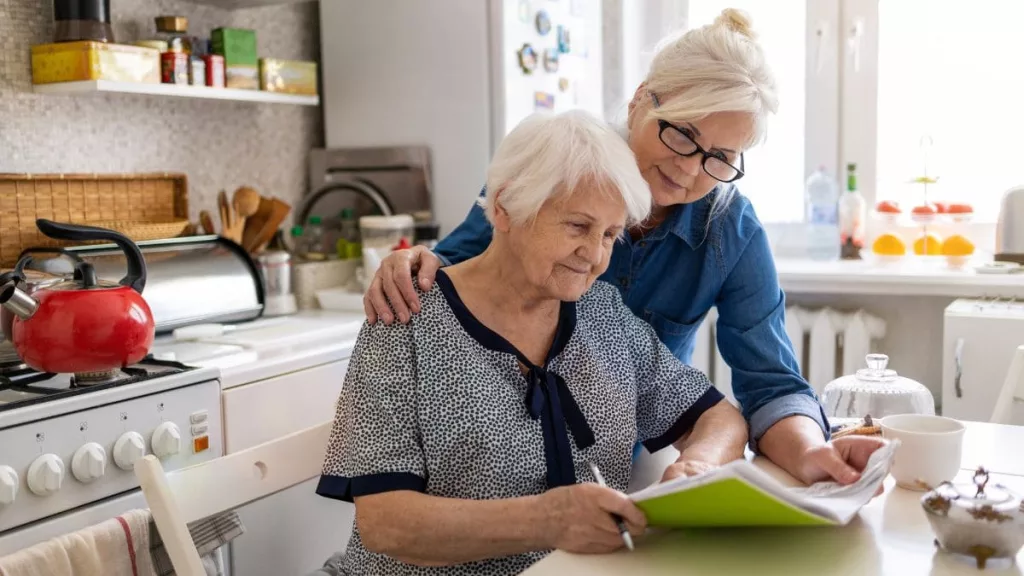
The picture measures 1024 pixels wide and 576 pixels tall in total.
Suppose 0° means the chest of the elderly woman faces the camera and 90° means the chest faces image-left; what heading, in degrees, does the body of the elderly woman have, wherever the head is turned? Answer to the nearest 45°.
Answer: approximately 315°

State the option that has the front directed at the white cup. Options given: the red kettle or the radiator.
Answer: the radiator

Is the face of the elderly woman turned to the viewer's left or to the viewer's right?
to the viewer's right

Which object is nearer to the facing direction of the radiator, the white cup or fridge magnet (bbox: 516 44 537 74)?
the white cup

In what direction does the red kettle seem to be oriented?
to the viewer's left

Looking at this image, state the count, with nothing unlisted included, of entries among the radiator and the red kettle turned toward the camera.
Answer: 1

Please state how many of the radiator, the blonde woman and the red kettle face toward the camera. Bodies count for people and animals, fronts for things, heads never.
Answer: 2

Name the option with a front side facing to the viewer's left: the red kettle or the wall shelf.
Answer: the red kettle

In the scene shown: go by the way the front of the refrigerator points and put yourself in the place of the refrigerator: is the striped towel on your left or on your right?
on your right

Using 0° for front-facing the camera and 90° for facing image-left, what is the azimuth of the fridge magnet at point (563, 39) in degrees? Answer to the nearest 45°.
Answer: approximately 315°

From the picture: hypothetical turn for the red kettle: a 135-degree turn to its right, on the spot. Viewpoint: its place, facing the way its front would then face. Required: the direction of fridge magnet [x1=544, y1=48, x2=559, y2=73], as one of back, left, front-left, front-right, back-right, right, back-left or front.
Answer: front

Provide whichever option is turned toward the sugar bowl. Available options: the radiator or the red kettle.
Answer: the radiator
